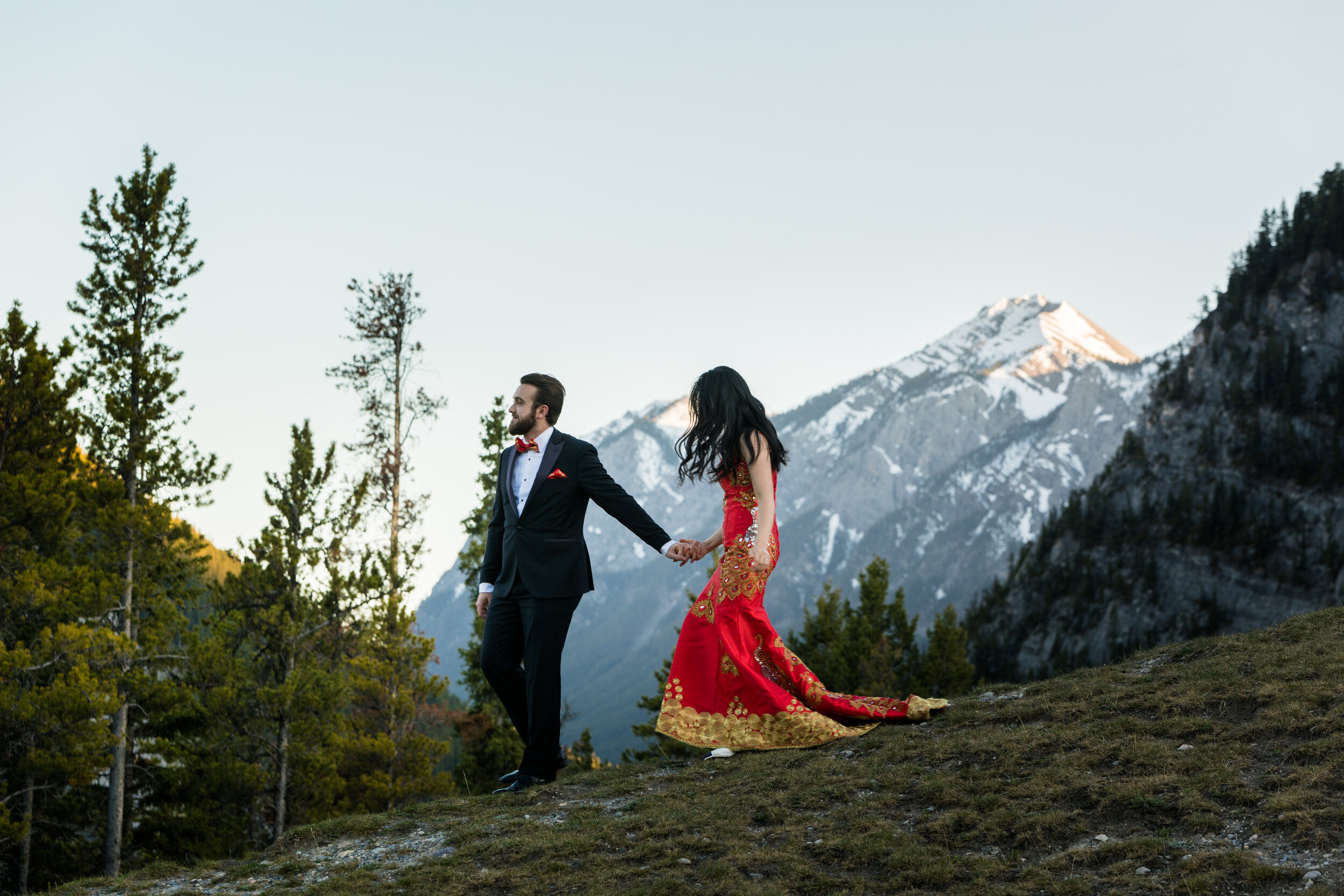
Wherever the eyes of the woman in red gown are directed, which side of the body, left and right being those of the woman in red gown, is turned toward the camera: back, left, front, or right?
left

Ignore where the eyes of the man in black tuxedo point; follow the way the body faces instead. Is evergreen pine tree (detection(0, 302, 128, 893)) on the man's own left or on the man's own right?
on the man's own right

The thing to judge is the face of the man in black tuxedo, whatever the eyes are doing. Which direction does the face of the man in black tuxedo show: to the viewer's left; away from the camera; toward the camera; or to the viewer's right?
to the viewer's left
